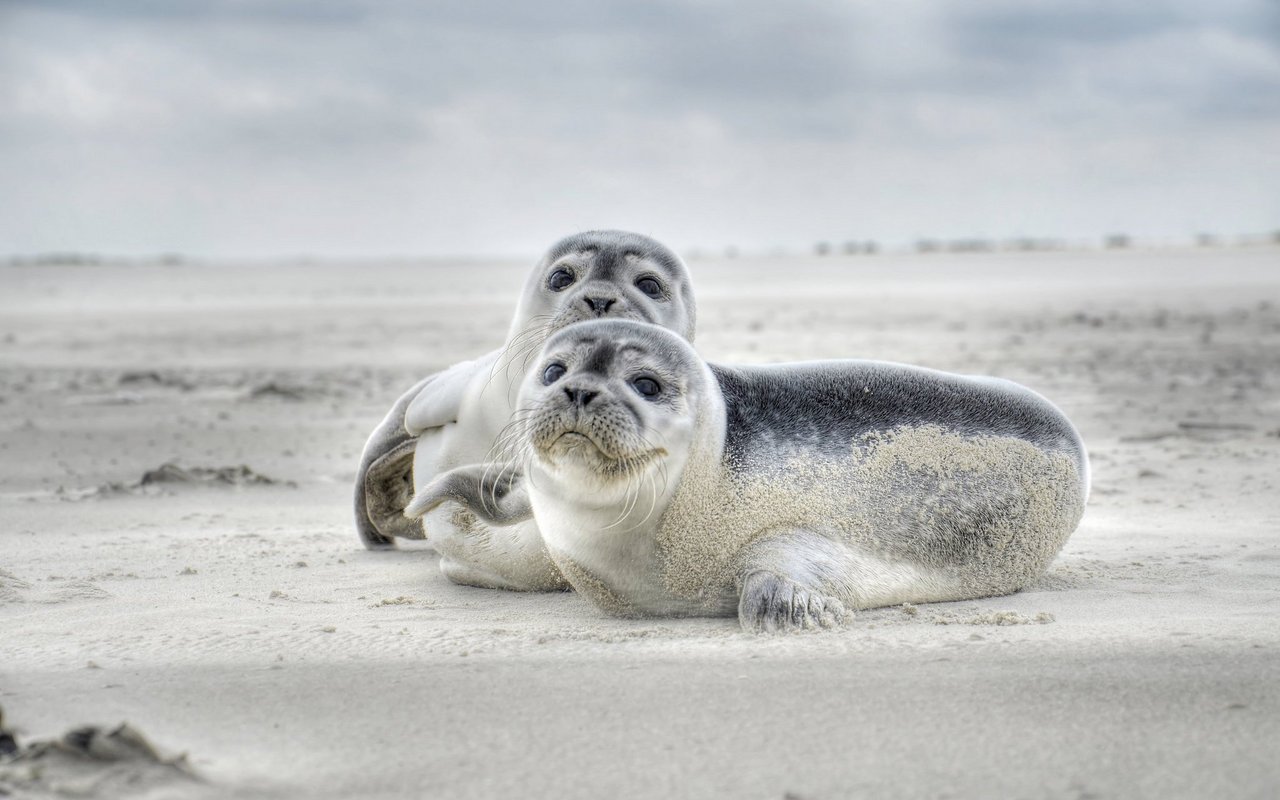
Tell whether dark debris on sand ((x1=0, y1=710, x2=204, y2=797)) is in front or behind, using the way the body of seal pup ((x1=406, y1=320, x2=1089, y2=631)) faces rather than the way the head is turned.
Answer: in front

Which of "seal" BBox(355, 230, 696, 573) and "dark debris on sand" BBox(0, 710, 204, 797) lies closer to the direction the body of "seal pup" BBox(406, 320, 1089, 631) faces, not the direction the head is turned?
the dark debris on sand

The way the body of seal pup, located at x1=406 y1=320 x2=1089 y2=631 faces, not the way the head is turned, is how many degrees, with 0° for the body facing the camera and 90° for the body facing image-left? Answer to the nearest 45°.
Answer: approximately 45°

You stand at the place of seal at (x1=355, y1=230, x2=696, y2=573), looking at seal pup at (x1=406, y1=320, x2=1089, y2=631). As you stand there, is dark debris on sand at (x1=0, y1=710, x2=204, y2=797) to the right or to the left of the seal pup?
right

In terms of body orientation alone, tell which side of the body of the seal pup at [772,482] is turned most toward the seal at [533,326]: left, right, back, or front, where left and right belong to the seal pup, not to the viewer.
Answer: right
